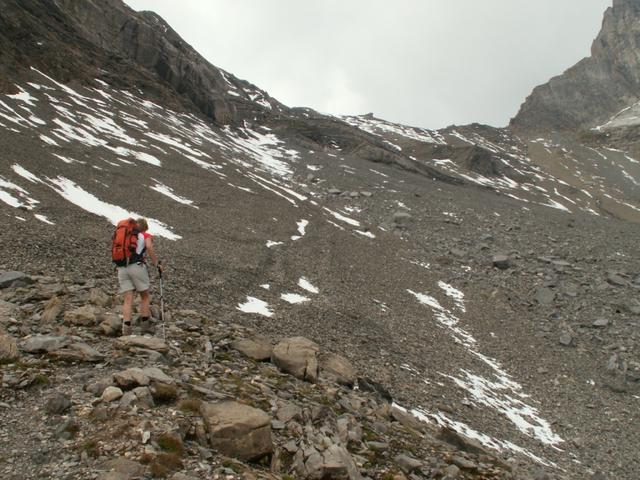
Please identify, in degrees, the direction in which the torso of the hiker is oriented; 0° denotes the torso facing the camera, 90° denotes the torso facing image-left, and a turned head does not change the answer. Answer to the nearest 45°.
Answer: approximately 225°

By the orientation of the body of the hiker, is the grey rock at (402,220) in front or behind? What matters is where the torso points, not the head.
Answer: in front

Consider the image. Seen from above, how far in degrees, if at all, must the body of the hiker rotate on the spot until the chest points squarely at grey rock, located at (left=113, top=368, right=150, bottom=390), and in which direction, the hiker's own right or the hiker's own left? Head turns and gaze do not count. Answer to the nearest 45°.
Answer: approximately 135° to the hiker's own right

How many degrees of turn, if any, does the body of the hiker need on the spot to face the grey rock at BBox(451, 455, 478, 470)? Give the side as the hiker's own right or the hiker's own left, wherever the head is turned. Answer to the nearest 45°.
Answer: approximately 90° to the hiker's own right

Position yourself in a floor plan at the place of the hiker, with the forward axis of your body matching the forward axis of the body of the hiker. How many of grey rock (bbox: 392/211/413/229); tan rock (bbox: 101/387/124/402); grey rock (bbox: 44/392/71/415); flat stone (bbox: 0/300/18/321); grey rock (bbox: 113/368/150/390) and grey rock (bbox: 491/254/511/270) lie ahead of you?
2

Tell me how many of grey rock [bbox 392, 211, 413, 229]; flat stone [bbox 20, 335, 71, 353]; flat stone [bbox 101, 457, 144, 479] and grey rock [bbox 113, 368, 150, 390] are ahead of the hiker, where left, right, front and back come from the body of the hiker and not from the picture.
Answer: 1

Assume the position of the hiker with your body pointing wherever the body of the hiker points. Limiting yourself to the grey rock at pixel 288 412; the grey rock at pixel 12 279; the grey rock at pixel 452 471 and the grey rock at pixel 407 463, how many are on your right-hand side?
3

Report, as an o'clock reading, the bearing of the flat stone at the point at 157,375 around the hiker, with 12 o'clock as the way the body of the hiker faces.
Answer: The flat stone is roughly at 4 o'clock from the hiker.
